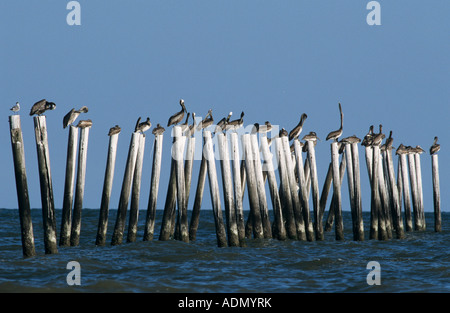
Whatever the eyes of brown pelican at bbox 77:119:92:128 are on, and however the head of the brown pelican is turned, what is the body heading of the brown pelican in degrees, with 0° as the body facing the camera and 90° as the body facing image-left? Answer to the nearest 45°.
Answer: approximately 270°

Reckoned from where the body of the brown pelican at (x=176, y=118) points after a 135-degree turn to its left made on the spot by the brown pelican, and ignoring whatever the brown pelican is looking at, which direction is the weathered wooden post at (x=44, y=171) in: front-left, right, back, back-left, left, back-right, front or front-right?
left

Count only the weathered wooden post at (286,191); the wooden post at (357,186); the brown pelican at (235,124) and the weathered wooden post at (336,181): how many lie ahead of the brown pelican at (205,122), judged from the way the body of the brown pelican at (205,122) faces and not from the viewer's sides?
4

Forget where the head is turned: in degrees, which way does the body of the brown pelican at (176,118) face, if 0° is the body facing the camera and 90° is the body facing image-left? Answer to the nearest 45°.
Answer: approximately 270°

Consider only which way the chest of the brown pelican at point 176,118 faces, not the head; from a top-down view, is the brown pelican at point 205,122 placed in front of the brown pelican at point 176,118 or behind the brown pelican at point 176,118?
in front

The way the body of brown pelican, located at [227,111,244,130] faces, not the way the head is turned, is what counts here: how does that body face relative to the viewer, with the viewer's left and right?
facing to the right of the viewer

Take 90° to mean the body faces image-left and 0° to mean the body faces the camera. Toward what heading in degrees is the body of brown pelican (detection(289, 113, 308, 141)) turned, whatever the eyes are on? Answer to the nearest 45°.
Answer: approximately 270°
